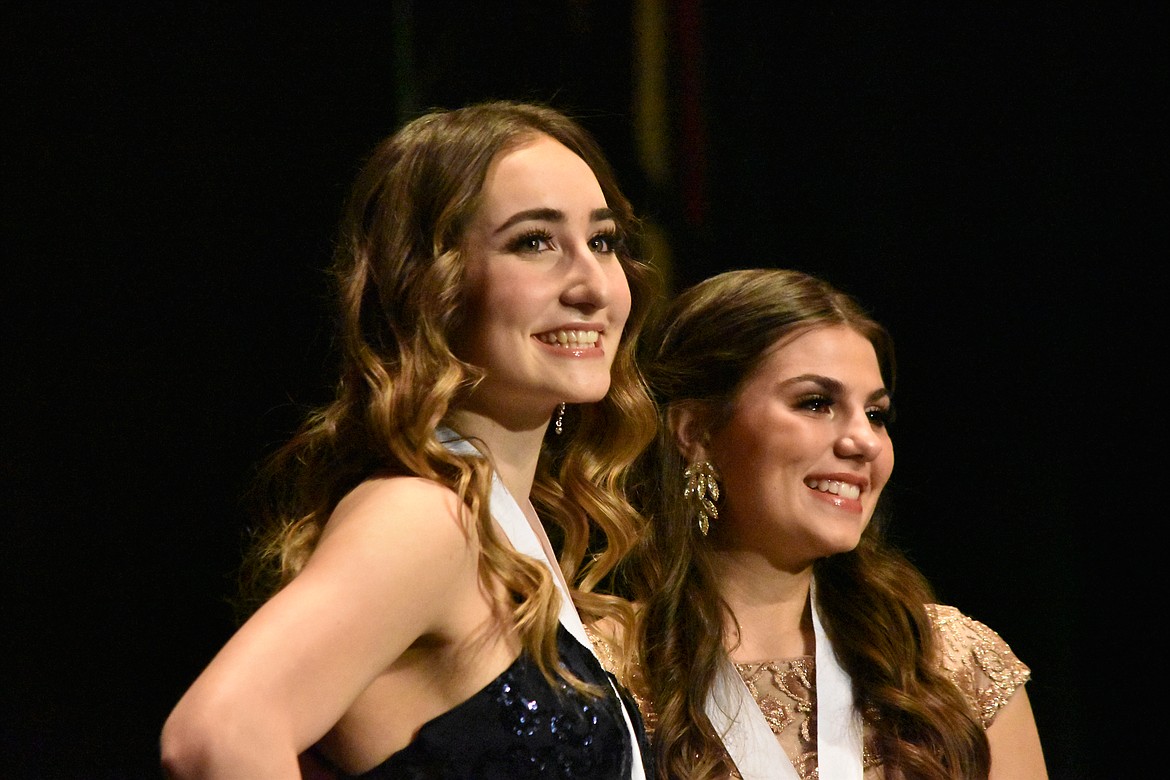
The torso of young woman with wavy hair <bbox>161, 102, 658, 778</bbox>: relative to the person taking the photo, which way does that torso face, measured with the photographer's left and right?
facing the viewer and to the right of the viewer

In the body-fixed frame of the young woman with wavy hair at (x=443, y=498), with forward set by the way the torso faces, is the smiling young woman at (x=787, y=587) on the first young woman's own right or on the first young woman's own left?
on the first young woman's own left

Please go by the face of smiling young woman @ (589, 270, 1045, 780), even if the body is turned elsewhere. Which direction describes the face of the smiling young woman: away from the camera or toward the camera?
toward the camera

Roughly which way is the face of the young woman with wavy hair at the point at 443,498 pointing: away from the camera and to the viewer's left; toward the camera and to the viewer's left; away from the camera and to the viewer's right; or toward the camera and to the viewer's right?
toward the camera and to the viewer's right
